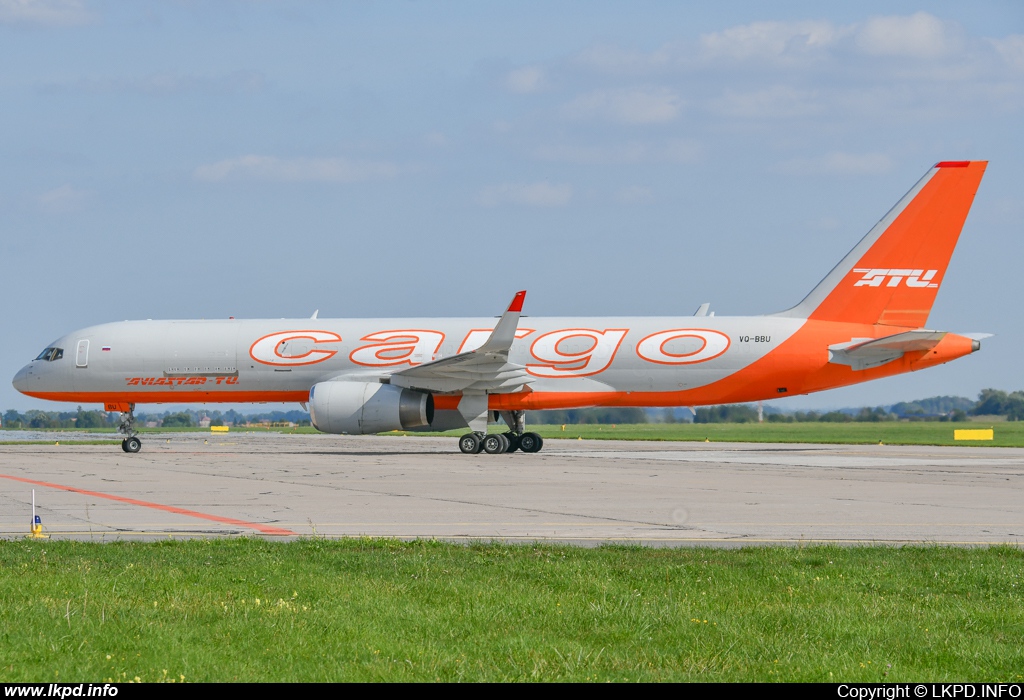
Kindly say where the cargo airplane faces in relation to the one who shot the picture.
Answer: facing to the left of the viewer
